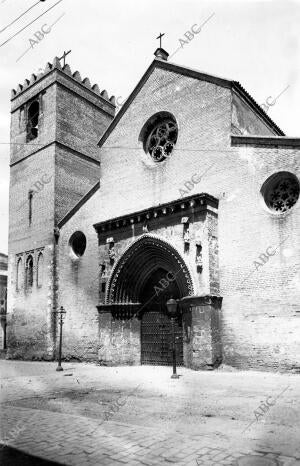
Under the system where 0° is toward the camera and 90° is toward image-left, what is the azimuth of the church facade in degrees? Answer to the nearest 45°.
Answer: approximately 45°
